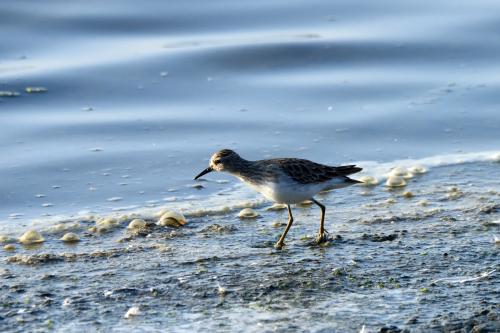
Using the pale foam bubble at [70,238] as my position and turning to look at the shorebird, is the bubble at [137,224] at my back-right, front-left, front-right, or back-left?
front-left

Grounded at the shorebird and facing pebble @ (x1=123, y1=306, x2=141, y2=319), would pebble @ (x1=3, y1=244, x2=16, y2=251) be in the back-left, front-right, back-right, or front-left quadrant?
front-right

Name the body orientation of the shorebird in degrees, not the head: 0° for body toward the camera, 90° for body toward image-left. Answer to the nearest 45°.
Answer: approximately 90°

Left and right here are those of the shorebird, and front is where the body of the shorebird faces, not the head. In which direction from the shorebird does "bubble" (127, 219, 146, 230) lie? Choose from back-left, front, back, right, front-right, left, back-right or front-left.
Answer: front

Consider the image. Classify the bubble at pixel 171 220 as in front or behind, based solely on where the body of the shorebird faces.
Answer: in front

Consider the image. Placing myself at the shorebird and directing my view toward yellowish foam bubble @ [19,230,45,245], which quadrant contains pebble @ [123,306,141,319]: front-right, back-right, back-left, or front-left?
front-left

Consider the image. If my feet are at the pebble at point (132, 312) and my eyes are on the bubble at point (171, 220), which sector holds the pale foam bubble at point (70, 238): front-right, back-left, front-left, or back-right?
front-left

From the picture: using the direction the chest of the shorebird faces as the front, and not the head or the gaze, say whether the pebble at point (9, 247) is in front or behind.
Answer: in front

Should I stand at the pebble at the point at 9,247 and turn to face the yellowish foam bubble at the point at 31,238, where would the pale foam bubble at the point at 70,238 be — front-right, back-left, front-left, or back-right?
front-right

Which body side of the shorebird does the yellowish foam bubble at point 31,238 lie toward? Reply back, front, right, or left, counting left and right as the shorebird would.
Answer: front
